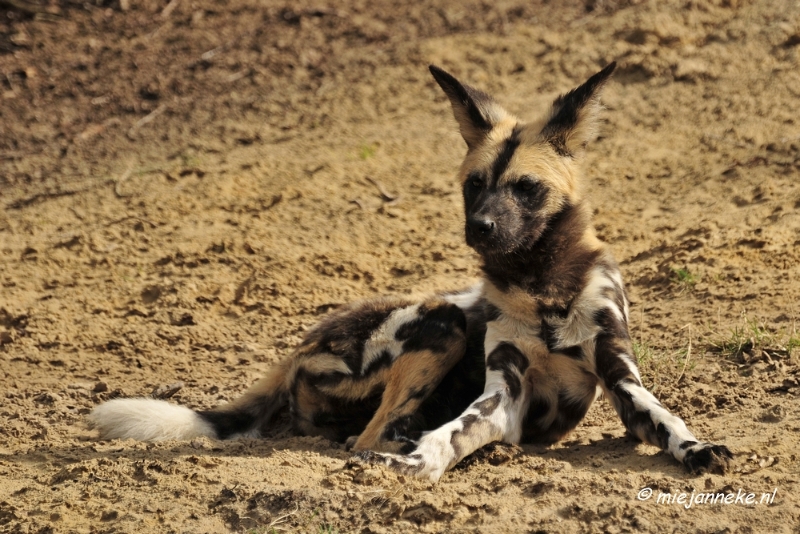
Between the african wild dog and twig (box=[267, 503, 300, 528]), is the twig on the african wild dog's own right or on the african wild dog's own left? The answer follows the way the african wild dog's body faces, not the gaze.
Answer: on the african wild dog's own right

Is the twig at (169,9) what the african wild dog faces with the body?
no

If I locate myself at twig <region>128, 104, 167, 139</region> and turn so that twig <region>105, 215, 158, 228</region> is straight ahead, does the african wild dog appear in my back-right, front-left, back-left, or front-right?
front-left

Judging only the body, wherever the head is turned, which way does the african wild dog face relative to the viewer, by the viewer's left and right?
facing the viewer and to the right of the viewer

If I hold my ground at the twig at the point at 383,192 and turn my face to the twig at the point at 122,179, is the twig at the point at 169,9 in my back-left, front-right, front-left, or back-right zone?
front-right

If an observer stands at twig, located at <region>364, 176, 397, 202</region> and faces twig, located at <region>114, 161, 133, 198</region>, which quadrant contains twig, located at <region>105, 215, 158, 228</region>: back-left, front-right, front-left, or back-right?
front-left

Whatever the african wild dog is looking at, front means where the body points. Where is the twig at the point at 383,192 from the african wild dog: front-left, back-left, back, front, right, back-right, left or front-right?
back-left

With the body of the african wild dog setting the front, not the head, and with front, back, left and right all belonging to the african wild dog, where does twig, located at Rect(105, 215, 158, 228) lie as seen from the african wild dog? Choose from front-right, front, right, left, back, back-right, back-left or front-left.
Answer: back

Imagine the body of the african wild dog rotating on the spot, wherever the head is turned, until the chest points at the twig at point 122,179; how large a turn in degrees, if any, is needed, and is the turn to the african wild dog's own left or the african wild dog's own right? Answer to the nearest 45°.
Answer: approximately 180°
